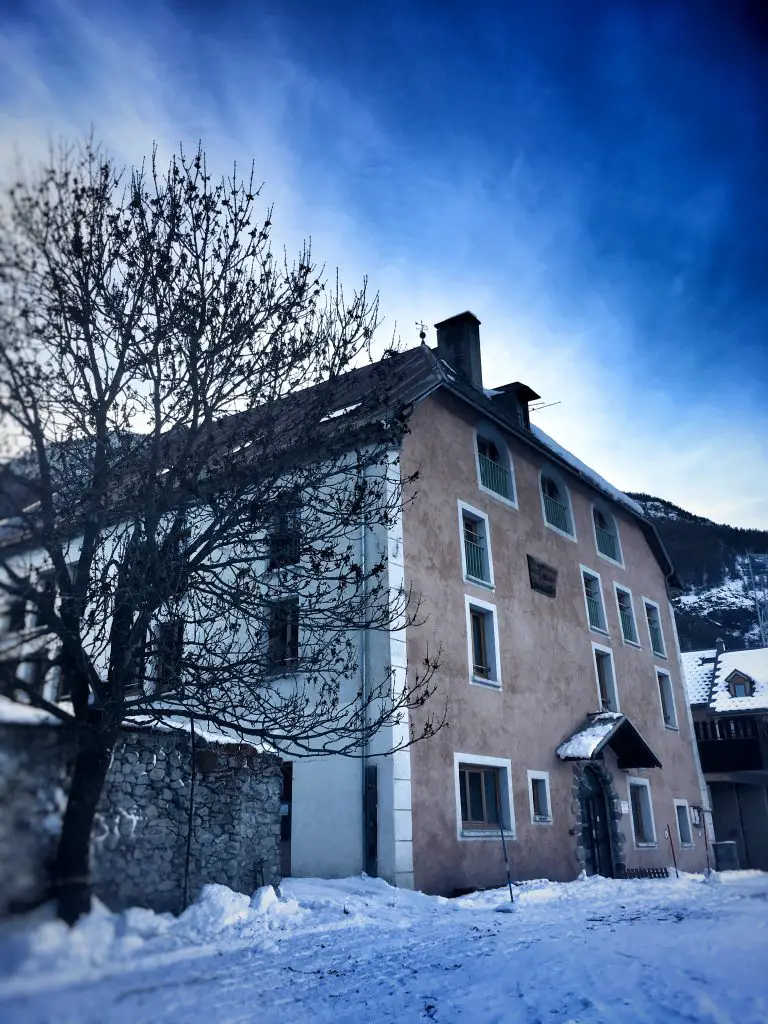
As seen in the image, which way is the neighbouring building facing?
toward the camera

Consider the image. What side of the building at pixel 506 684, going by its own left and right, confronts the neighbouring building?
left

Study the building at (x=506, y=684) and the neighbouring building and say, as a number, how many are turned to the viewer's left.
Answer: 0

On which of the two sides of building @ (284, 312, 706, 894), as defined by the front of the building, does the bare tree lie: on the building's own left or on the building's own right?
on the building's own right

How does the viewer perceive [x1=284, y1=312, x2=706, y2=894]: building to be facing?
facing the viewer and to the right of the viewer
